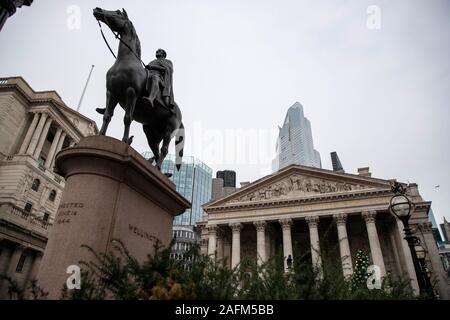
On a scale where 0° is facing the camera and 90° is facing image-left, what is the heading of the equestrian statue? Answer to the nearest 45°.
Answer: approximately 45°
